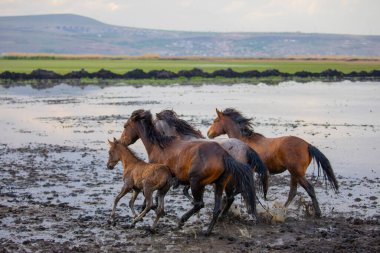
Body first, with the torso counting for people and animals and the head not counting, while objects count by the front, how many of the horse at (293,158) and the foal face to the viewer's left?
2

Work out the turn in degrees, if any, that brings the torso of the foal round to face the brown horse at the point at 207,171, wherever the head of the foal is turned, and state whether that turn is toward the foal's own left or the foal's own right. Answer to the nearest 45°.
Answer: approximately 180°

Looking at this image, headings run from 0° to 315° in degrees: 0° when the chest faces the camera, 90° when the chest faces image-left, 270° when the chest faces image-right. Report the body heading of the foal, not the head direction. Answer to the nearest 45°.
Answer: approximately 90°

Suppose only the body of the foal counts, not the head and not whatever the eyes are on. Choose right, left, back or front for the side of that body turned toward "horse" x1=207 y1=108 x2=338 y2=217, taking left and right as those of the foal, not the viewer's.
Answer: back

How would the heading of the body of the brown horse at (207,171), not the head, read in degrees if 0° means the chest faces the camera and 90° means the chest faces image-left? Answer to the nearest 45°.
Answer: approximately 135°

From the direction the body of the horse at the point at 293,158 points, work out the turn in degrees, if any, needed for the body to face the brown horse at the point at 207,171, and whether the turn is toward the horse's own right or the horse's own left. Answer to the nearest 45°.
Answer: approximately 45° to the horse's own left

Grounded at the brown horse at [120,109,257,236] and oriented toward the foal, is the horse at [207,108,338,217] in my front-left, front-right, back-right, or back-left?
back-right

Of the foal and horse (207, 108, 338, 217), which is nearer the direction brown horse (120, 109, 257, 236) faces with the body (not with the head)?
the foal

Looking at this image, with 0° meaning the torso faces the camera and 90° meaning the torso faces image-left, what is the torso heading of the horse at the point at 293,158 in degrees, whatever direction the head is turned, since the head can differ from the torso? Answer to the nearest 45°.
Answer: approximately 90°
